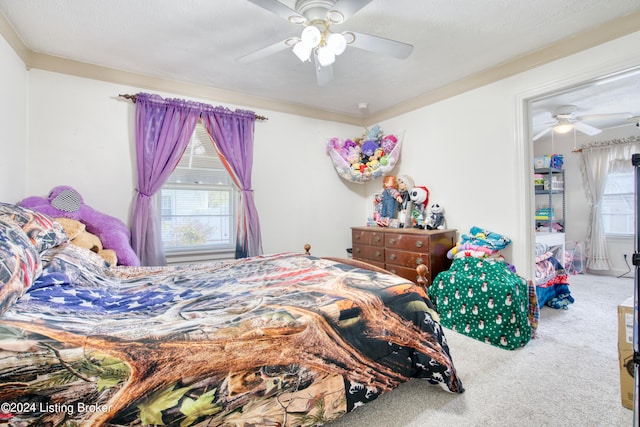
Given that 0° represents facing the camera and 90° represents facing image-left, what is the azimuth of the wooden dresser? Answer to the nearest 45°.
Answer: approximately 45°

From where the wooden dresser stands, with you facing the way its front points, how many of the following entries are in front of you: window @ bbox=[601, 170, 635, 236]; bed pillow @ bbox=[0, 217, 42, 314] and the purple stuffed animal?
2

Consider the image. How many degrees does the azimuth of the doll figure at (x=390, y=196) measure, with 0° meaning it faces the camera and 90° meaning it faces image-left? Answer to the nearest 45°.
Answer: approximately 45°

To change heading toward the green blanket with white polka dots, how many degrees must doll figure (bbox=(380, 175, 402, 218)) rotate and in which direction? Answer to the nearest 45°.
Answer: approximately 90° to its left

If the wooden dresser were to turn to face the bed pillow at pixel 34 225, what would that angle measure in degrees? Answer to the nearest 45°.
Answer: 0° — it already faces it

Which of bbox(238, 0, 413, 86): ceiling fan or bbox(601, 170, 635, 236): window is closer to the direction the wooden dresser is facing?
the ceiling fan

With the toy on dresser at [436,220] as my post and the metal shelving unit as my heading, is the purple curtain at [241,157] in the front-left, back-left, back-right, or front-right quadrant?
back-left
